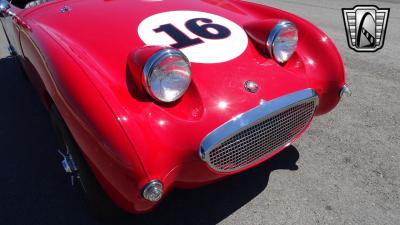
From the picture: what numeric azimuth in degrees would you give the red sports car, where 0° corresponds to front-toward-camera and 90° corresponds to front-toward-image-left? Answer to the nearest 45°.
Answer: approximately 315°
